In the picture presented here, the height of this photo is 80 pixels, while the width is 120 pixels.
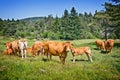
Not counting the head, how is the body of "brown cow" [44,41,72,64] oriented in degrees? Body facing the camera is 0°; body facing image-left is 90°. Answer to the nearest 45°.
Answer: approximately 315°
